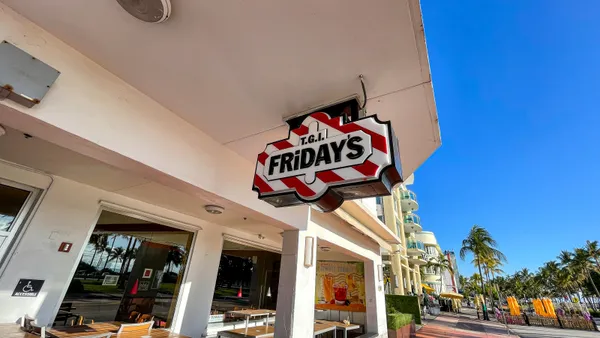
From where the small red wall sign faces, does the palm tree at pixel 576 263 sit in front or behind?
in front

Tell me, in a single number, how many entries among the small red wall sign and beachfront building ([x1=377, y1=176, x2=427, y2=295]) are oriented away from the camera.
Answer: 0

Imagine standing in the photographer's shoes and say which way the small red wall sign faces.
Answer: facing the viewer and to the right of the viewer

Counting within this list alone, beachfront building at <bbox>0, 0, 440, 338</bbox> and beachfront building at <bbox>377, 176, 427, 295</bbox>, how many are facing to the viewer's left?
0

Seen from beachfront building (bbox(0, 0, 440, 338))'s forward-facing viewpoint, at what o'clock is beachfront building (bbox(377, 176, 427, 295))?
beachfront building (bbox(377, 176, 427, 295)) is roughly at 9 o'clock from beachfront building (bbox(0, 0, 440, 338)).

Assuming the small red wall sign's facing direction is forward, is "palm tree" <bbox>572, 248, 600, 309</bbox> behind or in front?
in front

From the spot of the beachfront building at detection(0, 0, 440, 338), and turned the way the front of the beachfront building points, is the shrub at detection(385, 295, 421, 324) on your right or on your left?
on your left

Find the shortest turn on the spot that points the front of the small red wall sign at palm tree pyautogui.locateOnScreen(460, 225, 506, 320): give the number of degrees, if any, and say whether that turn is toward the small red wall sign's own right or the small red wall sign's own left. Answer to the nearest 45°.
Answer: approximately 45° to the small red wall sign's own left

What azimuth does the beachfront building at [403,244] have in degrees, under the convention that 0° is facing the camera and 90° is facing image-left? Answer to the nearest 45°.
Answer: approximately 315°

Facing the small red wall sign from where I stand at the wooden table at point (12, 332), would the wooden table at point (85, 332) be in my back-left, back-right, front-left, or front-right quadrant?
front-right

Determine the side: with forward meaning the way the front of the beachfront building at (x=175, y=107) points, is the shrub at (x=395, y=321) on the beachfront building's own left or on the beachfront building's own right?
on the beachfront building's own left
